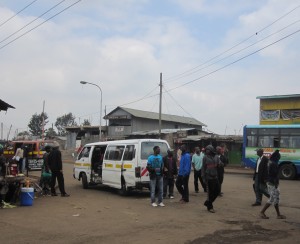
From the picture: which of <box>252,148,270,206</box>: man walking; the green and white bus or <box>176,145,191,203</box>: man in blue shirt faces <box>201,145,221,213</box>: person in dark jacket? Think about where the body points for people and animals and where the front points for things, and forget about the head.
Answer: the man walking

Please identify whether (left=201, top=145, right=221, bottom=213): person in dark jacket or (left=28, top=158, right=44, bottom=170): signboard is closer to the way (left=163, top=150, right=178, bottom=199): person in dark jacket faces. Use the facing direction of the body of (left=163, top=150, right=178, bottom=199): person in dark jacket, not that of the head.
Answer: the person in dark jacket

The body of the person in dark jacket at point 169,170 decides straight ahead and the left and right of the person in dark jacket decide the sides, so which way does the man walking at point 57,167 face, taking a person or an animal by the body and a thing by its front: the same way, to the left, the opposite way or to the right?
to the left

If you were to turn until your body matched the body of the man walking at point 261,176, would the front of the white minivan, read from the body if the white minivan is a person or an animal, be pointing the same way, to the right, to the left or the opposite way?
to the right

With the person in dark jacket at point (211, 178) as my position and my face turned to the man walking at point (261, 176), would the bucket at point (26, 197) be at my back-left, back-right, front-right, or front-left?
back-left

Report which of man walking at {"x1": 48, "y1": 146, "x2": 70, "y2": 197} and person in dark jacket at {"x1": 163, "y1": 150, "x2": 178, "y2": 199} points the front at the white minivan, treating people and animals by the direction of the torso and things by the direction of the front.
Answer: the man walking

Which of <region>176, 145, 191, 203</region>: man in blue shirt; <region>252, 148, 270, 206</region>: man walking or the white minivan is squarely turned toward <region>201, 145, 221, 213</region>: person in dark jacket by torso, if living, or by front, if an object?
the man walking

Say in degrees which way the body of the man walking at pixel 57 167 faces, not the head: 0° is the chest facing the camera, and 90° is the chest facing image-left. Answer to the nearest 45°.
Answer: approximately 270°

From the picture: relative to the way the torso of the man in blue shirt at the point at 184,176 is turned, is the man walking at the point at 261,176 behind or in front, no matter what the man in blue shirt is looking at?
behind
